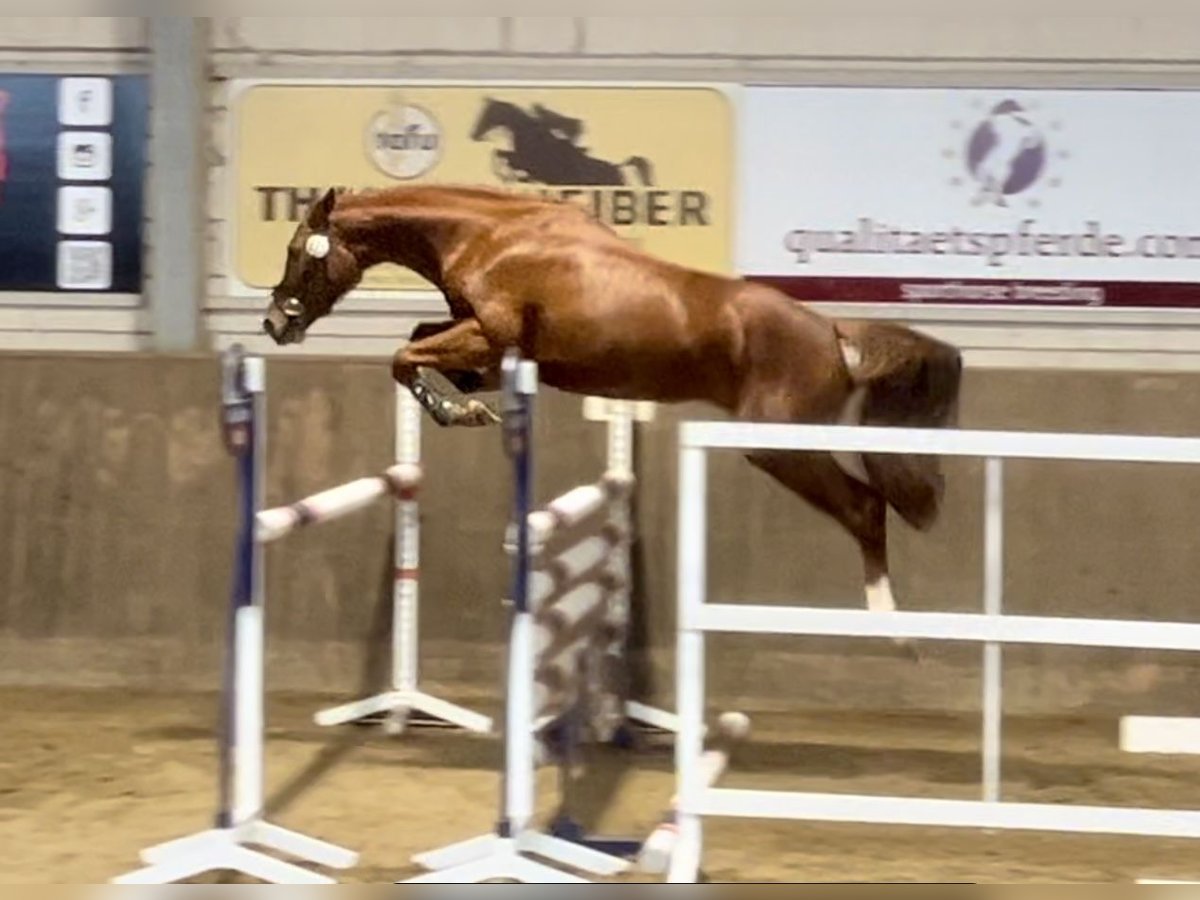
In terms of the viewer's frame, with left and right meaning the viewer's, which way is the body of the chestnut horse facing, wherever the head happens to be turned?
facing to the left of the viewer

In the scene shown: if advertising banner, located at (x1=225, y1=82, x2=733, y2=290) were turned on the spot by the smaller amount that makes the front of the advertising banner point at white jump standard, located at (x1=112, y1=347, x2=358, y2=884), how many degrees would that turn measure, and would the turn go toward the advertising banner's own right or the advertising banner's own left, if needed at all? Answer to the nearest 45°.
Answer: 0° — it already faces it

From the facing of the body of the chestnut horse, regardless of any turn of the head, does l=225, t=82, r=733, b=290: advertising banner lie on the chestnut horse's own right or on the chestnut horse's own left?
on the chestnut horse's own right

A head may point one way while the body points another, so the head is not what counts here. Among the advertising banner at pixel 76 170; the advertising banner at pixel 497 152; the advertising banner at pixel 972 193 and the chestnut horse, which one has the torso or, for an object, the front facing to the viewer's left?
the chestnut horse

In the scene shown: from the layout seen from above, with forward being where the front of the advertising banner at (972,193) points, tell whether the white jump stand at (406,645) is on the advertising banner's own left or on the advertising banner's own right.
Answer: on the advertising banner's own right

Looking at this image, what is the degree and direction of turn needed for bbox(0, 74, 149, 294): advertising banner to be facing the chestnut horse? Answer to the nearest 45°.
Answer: approximately 45° to its left

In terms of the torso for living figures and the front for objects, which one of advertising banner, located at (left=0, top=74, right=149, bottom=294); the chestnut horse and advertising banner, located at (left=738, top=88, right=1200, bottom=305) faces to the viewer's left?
the chestnut horse

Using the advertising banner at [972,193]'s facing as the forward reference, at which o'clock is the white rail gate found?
The white rail gate is roughly at 12 o'clock from the advertising banner.

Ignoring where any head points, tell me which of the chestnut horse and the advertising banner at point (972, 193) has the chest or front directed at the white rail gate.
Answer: the advertising banner
